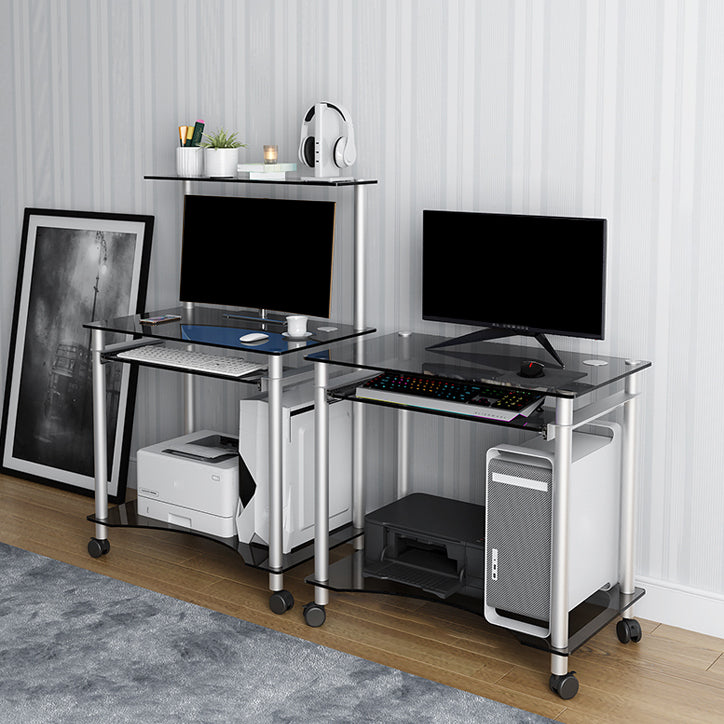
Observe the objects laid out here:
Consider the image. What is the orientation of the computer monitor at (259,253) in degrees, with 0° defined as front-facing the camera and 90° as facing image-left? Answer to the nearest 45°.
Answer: approximately 45°

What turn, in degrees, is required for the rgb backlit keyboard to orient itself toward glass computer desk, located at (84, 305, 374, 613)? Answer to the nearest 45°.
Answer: approximately 90° to its right

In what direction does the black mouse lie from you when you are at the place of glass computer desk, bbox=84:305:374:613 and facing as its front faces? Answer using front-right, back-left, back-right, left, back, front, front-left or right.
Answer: left

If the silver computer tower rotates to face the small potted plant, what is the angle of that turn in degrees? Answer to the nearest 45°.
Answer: approximately 90° to its right

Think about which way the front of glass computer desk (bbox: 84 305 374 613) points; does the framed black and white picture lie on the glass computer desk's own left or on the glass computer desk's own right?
on the glass computer desk's own right

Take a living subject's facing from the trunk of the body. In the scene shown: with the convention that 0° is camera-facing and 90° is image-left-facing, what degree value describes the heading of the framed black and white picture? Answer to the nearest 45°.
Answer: approximately 45°

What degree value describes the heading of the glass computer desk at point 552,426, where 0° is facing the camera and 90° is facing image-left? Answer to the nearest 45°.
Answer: approximately 45°

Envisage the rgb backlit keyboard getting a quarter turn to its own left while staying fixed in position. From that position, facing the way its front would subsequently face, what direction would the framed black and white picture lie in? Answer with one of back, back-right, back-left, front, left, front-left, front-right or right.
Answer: back
